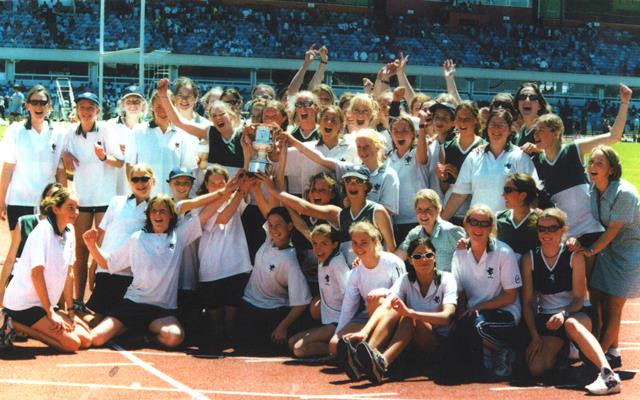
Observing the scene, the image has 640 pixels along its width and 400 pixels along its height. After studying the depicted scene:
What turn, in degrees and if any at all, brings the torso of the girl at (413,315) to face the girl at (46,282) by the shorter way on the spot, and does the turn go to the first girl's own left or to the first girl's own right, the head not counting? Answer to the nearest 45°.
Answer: approximately 45° to the first girl's own right

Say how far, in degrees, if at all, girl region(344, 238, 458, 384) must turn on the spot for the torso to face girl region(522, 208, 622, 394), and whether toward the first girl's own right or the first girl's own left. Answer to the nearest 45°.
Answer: approximately 135° to the first girl's own left

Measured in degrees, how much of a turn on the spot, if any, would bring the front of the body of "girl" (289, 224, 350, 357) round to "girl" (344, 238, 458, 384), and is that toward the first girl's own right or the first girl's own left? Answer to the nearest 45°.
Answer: approximately 90° to the first girl's own left

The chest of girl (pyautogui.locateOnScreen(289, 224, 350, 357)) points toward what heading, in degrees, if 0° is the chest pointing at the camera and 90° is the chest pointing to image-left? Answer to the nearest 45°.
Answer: approximately 45°

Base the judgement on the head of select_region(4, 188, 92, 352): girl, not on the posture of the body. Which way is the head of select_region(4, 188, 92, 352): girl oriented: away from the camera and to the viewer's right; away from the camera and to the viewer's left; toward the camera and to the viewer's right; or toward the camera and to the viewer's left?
toward the camera and to the viewer's right

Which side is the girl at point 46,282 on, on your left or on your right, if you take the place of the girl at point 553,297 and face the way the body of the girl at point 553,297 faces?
on your right

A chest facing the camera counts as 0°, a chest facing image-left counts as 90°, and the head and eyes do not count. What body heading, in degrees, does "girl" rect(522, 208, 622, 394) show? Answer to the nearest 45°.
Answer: approximately 0°

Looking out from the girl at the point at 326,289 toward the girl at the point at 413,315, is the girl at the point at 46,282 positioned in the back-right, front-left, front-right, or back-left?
back-right

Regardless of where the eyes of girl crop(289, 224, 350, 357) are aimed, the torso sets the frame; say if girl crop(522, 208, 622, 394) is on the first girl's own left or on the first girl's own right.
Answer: on the first girl's own left

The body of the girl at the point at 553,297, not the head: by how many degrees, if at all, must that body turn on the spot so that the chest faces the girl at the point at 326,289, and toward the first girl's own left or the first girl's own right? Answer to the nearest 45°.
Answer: approximately 90° to the first girl's own right

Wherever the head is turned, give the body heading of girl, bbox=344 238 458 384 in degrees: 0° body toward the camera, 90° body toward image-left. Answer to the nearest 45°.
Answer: approximately 45°
